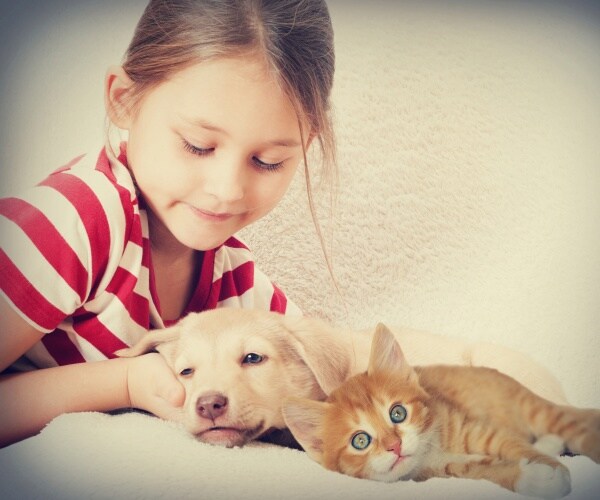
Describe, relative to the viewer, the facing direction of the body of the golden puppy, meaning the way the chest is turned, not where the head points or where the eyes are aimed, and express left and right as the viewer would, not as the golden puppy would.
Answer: facing the viewer and to the left of the viewer

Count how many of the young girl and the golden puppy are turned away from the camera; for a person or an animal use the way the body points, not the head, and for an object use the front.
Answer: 0

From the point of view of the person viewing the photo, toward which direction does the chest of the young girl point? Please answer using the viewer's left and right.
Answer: facing the viewer and to the right of the viewer

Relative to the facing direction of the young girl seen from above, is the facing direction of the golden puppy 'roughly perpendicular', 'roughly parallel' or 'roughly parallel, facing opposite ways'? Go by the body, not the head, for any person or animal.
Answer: roughly perpendicular
